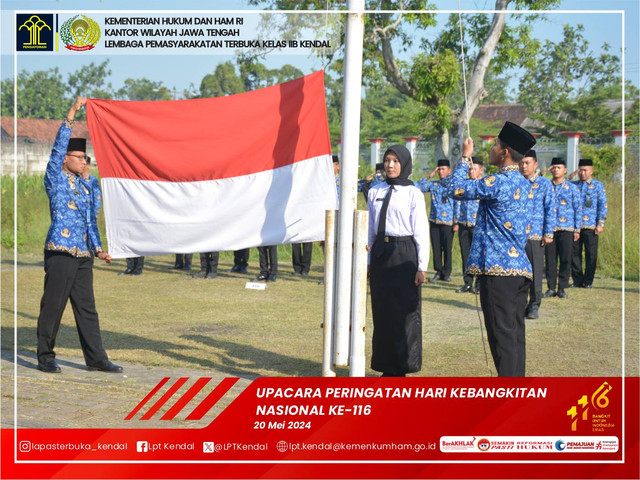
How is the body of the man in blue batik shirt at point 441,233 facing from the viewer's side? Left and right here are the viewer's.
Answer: facing the viewer

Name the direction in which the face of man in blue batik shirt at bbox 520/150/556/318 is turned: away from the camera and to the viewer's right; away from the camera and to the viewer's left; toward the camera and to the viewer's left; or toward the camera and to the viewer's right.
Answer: toward the camera and to the viewer's left

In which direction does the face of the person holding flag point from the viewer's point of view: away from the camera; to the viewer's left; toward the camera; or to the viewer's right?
to the viewer's right

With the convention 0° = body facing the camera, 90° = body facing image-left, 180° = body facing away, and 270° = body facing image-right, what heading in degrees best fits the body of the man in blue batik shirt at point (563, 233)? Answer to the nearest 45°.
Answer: approximately 45°

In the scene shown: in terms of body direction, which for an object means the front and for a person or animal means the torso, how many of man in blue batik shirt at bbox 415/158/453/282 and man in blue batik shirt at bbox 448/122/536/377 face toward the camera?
1

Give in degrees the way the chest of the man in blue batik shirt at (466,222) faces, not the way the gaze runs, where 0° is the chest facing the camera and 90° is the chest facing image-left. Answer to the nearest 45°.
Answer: approximately 45°

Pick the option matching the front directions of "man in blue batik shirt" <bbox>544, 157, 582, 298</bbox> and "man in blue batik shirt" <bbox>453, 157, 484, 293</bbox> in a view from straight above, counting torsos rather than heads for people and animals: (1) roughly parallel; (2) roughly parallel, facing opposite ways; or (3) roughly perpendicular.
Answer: roughly parallel

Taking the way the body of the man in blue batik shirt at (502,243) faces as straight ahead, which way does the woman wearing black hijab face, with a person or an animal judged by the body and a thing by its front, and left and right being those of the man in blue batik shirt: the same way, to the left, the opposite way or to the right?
to the left

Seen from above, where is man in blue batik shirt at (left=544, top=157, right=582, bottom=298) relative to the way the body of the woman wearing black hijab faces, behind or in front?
behind

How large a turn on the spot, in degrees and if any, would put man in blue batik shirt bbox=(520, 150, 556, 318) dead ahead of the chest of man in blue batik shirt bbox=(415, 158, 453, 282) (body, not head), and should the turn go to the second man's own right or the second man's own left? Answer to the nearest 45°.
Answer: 0° — they already face them

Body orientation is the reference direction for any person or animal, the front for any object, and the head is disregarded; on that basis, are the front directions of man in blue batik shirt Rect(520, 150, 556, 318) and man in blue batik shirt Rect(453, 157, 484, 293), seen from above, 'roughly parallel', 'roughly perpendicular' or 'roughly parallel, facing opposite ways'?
roughly parallel

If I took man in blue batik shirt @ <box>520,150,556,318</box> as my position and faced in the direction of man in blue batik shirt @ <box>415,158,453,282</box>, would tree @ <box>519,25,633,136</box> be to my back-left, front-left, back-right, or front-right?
front-right

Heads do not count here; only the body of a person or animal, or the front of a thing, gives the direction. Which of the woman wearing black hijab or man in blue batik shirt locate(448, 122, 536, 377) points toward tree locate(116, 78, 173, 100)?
the man in blue batik shirt
